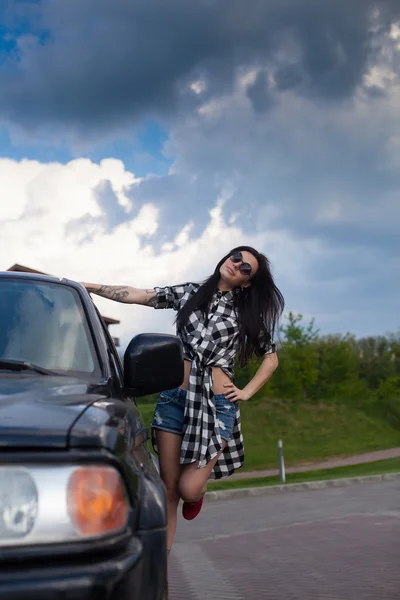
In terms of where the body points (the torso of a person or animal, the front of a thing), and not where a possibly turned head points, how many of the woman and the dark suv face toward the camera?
2

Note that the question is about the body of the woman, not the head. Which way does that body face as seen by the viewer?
toward the camera

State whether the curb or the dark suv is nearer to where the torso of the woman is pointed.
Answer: the dark suv

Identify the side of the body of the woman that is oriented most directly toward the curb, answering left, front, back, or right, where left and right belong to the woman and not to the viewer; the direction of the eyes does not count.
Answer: back

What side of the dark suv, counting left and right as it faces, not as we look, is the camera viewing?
front
